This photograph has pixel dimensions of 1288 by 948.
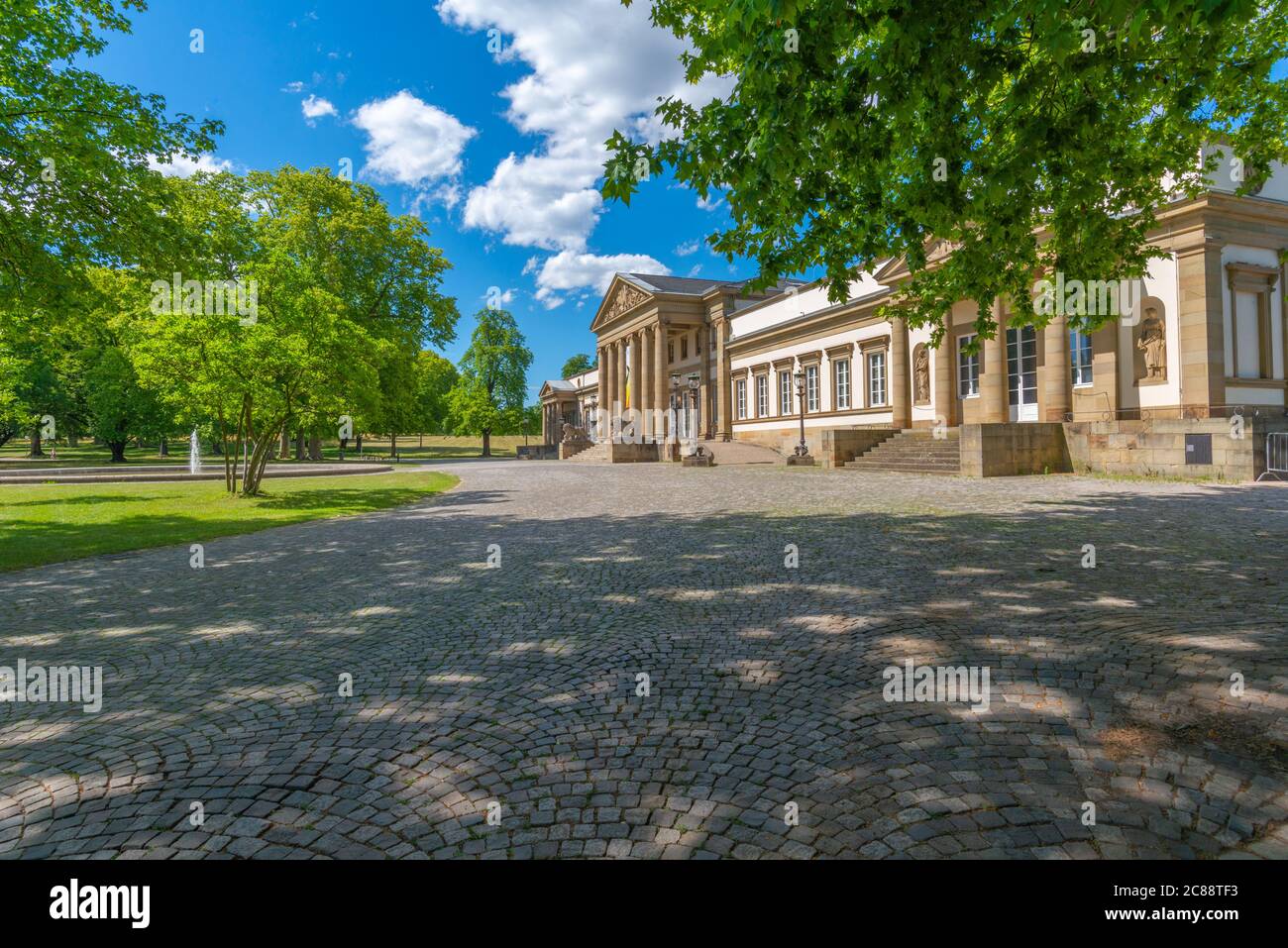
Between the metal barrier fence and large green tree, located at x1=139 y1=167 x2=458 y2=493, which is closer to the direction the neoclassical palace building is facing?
the large green tree

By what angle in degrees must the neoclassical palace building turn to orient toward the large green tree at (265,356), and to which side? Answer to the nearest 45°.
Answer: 0° — it already faces it

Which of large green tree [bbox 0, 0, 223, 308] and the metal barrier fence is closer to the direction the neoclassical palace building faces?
the large green tree

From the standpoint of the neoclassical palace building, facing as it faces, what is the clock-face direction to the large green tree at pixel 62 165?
The large green tree is roughly at 12 o'clock from the neoclassical palace building.

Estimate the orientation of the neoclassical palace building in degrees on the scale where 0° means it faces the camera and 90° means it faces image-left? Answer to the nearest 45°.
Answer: approximately 45°
